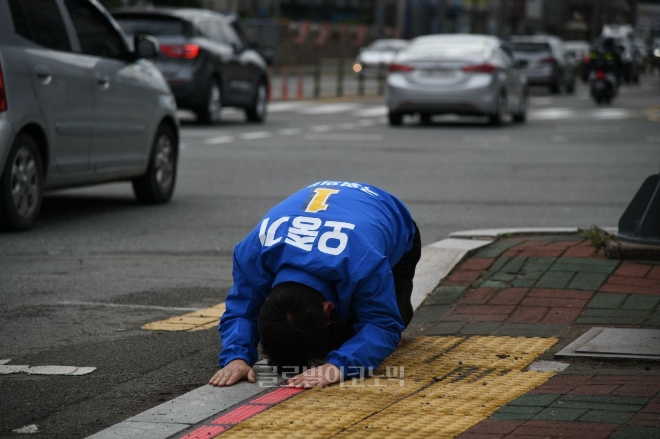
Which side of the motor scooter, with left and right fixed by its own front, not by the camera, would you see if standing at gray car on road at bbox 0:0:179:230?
back

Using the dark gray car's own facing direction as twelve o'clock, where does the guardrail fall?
The guardrail is roughly at 11 o'clock from the dark gray car.

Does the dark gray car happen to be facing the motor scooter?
yes

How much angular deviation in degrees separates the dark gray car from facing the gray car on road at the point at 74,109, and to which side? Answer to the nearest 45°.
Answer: approximately 135° to its right

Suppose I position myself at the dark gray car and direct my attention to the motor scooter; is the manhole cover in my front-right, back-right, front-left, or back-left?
back-right

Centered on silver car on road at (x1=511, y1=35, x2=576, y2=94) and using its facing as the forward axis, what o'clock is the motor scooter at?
The motor scooter is roughly at 4 o'clock from the silver car on road.

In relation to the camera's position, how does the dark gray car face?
facing away from the viewer and to the right of the viewer

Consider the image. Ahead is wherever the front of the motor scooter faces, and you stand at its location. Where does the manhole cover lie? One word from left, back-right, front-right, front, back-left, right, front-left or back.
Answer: back

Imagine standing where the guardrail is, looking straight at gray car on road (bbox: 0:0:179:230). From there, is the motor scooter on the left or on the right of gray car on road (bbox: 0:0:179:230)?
left

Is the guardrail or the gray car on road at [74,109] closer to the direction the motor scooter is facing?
the guardrail

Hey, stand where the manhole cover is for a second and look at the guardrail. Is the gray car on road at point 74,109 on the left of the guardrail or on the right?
left

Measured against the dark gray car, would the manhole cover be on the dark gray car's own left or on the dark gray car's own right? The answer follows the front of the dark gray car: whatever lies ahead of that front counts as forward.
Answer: on the dark gray car's own right

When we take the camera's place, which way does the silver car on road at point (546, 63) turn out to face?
facing away from the viewer and to the right of the viewer

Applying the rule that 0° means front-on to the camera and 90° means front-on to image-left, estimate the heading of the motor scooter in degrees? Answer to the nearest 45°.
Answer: approximately 180°

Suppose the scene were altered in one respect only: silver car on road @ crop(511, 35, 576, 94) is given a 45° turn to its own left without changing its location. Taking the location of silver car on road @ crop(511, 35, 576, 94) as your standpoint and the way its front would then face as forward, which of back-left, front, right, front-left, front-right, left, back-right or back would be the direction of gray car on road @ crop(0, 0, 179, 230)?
back

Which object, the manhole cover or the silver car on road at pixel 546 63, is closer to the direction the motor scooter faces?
the silver car on road

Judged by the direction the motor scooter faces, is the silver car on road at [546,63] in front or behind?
in front

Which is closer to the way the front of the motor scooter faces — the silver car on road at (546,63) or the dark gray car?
the silver car on road
